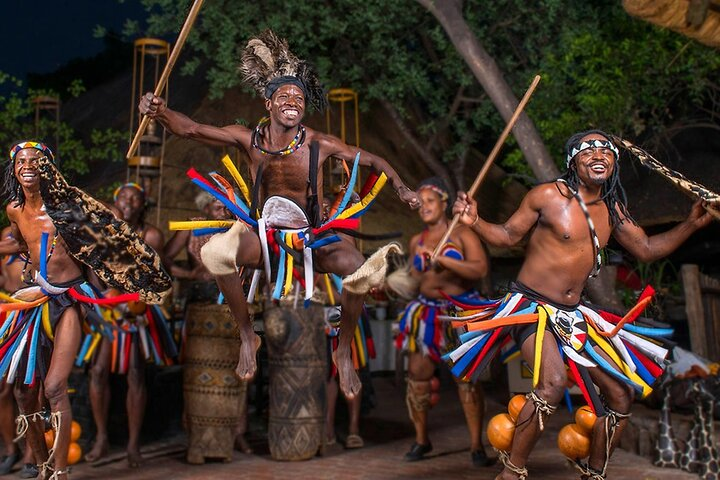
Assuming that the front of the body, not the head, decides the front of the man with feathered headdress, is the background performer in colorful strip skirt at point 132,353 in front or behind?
behind

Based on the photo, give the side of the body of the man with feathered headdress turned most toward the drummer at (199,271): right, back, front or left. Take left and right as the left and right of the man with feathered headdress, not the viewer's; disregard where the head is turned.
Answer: back

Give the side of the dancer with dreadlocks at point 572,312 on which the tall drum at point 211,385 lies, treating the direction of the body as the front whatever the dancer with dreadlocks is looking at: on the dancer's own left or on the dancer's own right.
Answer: on the dancer's own right

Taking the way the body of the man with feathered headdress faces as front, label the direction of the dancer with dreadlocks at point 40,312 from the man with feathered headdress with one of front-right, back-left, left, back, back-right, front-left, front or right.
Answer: back-right

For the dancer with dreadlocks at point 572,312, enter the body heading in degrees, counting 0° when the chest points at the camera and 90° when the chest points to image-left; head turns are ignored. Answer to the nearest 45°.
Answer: approximately 0°

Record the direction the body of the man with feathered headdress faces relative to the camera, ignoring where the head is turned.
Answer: toward the camera

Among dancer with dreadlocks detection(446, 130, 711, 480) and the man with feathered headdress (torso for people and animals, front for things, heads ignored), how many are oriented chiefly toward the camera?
2

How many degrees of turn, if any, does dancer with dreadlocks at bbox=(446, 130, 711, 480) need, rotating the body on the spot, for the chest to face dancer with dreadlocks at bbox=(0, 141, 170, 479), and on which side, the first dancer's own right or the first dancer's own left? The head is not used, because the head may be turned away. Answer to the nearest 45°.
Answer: approximately 90° to the first dancer's own right
